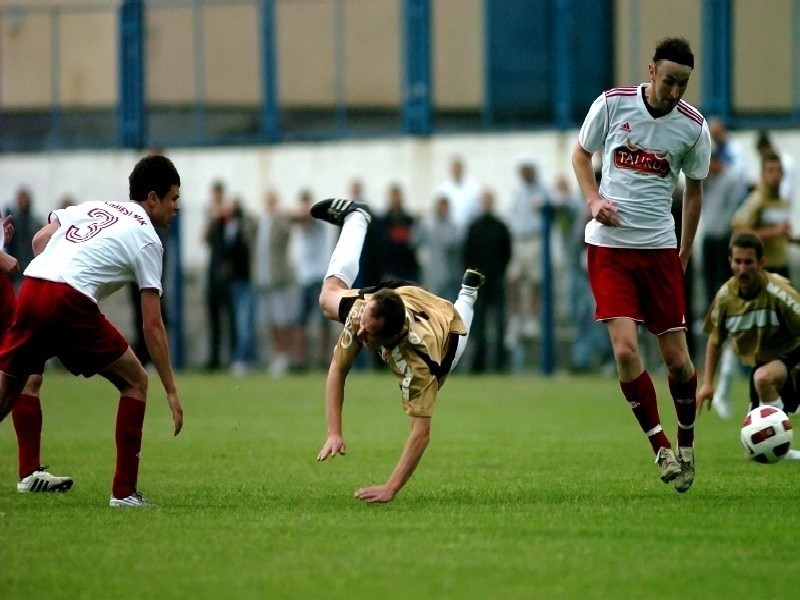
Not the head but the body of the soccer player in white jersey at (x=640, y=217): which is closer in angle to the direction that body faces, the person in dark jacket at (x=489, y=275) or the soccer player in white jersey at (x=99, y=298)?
the soccer player in white jersey

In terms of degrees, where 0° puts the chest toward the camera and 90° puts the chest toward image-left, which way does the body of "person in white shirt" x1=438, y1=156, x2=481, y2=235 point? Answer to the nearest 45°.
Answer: approximately 0°

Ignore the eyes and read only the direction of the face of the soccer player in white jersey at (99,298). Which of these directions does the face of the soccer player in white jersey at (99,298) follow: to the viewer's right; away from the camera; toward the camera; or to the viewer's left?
to the viewer's right

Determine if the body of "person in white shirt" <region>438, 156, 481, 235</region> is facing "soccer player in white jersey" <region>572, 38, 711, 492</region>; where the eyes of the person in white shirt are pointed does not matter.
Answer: yes
